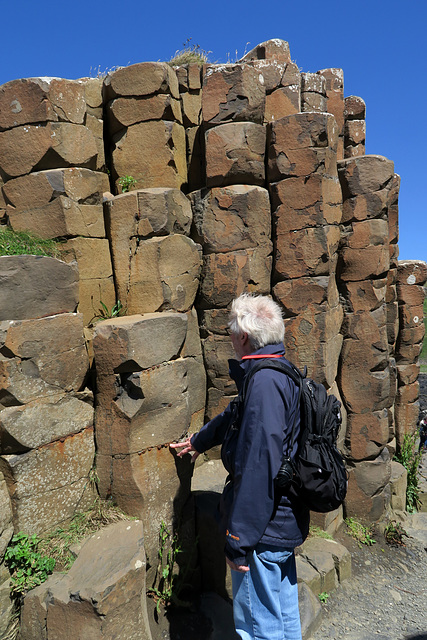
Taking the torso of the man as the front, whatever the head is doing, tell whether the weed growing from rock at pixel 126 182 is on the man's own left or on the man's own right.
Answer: on the man's own right

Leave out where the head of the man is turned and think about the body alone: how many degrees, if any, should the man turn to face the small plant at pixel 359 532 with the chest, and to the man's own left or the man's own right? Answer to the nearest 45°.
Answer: approximately 135° to the man's own right

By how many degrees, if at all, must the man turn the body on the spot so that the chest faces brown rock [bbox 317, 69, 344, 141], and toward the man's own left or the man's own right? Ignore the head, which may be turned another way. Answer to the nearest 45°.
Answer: approximately 90° to the man's own right

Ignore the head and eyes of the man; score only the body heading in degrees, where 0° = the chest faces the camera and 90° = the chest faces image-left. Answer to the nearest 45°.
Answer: approximately 90°

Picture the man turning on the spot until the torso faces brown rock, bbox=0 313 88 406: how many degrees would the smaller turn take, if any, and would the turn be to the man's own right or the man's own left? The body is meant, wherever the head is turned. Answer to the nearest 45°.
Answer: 0° — they already face it

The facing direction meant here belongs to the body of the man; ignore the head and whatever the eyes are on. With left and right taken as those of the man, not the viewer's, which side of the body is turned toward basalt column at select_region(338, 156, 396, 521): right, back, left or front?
right

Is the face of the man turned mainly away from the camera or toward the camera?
away from the camera

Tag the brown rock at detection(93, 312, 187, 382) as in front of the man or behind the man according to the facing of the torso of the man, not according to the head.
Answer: in front

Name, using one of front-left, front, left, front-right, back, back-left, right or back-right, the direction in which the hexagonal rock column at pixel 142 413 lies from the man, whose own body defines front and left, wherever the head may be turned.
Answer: front-right

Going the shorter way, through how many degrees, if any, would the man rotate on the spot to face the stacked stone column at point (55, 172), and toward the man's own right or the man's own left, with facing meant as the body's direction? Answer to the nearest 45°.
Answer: approximately 45° to the man's own right

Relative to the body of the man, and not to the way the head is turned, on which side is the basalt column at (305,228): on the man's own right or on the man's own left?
on the man's own right

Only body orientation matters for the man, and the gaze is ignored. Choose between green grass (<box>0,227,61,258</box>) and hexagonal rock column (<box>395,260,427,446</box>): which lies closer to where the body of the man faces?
the green grass
